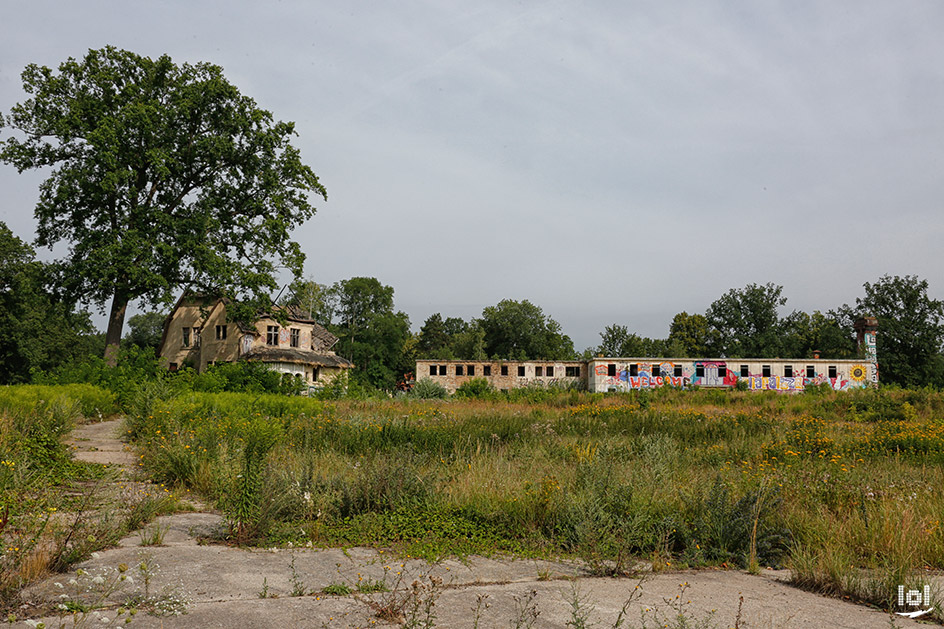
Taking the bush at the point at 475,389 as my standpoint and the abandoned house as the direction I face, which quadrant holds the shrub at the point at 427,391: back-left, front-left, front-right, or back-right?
front-left

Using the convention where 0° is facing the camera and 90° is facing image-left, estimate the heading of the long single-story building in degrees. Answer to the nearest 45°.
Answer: approximately 0°

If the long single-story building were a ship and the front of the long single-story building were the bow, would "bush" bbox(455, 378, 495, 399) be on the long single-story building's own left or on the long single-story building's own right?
on the long single-story building's own right

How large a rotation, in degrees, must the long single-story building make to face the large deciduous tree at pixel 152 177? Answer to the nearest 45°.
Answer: approximately 45° to its right

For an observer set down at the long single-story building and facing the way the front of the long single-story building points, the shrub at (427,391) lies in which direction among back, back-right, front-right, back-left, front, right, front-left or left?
front-right
